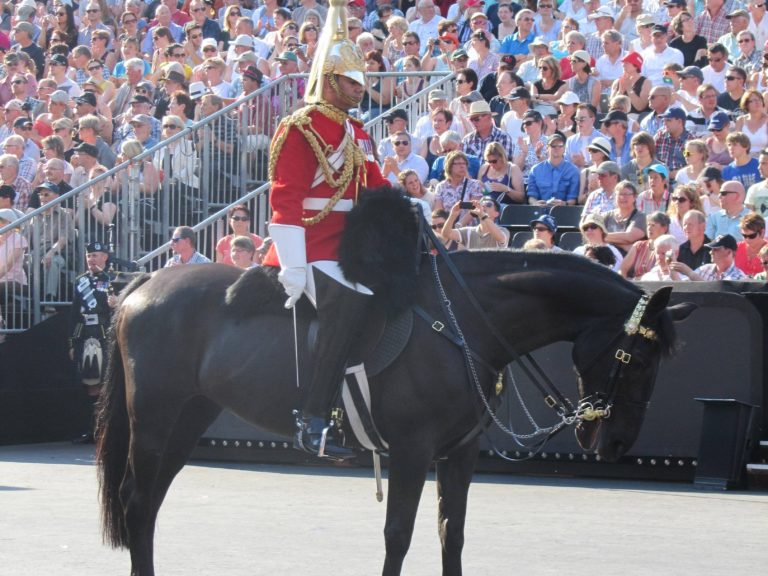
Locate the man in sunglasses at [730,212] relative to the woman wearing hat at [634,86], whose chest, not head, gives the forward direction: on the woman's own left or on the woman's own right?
on the woman's own left

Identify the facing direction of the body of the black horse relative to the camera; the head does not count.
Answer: to the viewer's right

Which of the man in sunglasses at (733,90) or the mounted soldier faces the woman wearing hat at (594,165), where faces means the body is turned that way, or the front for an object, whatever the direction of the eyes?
the man in sunglasses

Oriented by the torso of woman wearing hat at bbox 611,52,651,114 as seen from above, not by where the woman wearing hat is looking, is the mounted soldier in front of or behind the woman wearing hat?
in front

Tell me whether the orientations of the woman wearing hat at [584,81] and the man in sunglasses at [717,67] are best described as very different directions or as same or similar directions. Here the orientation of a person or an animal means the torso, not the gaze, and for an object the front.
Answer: same or similar directions

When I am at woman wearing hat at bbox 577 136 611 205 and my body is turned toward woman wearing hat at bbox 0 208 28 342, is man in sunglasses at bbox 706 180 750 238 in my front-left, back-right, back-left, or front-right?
back-left

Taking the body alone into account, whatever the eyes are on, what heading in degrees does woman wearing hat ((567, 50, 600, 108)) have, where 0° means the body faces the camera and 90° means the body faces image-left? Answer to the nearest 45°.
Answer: approximately 45°

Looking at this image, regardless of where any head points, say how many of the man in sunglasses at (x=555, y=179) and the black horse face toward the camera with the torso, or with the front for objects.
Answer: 1

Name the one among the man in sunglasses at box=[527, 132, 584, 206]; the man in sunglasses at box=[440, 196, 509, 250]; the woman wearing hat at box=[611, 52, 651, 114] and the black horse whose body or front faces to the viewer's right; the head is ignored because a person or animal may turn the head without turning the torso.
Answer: the black horse

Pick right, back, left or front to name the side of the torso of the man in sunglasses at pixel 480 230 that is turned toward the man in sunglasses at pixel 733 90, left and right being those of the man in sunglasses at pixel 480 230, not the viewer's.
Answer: back

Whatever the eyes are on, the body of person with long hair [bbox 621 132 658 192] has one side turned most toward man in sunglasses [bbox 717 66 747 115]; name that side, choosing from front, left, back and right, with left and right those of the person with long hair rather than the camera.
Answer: back

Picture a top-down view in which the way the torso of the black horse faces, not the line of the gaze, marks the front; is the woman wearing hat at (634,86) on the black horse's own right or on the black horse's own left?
on the black horse's own left

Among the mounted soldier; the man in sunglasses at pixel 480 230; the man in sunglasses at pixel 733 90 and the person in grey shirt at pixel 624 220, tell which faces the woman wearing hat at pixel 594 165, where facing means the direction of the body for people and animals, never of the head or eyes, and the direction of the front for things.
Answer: the man in sunglasses at pixel 733 90

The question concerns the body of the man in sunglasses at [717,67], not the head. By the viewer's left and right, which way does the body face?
facing the viewer and to the left of the viewer

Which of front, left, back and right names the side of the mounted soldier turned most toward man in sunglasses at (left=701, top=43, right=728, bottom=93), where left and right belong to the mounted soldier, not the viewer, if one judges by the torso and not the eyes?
left

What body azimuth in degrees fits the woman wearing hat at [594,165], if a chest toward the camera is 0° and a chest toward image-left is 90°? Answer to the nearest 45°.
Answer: approximately 45°
